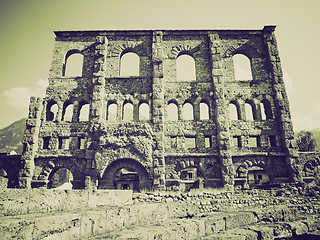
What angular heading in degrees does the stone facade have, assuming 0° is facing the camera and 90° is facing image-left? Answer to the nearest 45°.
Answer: approximately 0°
